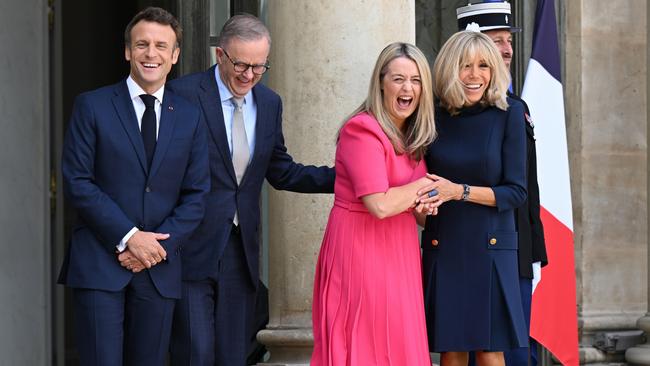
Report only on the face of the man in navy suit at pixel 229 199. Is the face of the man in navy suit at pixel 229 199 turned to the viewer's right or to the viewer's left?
to the viewer's right

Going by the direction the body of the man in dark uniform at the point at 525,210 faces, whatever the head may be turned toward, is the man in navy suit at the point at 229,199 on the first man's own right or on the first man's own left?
on the first man's own right

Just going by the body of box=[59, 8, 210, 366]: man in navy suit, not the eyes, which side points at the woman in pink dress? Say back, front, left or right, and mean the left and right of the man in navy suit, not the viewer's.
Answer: left

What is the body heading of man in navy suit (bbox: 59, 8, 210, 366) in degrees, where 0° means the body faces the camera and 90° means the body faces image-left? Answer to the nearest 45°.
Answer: approximately 0°

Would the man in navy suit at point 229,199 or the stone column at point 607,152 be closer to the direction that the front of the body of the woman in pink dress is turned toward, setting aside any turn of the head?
the stone column

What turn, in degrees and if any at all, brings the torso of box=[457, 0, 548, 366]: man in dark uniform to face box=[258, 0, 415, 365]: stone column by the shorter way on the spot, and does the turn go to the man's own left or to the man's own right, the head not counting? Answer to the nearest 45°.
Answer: approximately 135° to the man's own right

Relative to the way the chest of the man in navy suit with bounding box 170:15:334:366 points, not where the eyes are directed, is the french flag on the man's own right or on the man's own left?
on the man's own left
